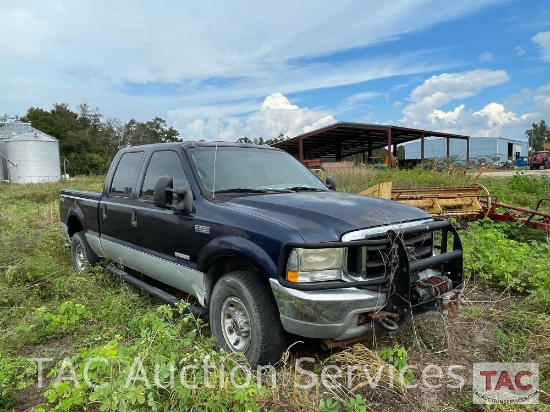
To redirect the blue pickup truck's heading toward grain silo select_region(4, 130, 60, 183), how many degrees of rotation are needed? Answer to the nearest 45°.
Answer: approximately 180°

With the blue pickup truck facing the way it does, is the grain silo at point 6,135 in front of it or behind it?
behind

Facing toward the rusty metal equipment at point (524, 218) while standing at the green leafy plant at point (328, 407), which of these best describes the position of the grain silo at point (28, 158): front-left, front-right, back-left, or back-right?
front-left

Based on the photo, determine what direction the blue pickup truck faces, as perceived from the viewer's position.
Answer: facing the viewer and to the right of the viewer

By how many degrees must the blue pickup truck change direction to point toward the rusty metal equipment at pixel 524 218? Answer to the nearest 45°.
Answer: approximately 90° to its left

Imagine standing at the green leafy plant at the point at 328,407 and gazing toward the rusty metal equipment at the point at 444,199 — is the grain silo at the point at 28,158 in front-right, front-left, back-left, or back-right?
front-left

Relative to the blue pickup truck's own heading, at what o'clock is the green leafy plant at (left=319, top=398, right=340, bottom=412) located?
The green leafy plant is roughly at 1 o'clock from the blue pickup truck.

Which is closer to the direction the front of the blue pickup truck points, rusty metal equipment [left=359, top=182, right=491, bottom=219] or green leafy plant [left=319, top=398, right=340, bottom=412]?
the green leafy plant

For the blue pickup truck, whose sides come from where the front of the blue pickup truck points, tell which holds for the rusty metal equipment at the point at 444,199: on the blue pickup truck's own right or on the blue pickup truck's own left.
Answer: on the blue pickup truck's own left

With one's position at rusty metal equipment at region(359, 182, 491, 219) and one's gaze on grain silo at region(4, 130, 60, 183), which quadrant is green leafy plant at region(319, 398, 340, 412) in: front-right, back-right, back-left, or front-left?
back-left
